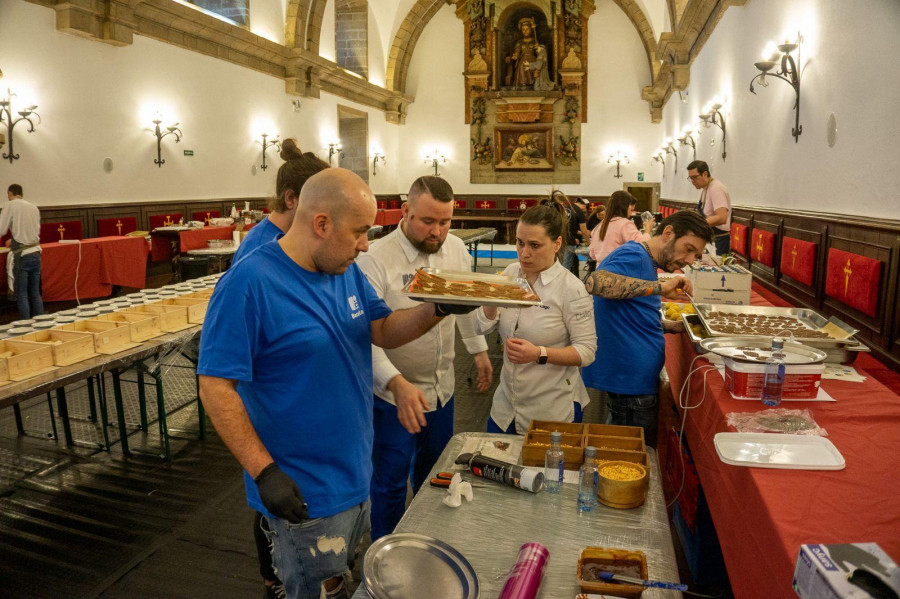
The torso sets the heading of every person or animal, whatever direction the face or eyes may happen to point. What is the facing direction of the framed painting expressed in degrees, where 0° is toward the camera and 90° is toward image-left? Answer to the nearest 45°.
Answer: approximately 0°

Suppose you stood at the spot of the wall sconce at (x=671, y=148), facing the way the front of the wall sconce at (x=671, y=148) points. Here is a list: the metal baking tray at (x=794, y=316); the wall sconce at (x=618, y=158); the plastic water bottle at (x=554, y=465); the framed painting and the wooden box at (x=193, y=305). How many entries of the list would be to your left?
3

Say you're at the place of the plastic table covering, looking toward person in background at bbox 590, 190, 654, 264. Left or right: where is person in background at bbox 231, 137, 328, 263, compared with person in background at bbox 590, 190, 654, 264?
left

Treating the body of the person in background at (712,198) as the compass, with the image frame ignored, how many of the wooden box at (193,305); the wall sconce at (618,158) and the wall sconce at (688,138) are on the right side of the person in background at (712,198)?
2

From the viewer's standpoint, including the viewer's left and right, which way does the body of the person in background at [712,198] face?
facing to the left of the viewer

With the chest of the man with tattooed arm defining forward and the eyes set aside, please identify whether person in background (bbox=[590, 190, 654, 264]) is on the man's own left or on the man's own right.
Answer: on the man's own left

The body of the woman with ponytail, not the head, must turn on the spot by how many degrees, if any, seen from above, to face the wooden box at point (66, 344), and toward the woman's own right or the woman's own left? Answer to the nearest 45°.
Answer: approximately 45° to the woman's own right

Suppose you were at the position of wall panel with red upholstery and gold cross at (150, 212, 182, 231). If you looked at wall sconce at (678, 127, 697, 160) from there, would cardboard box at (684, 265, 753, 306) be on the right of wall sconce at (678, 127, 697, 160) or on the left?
right

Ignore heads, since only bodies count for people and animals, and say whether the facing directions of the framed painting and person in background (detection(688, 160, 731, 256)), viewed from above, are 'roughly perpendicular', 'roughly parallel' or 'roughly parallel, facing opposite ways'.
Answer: roughly perpendicular

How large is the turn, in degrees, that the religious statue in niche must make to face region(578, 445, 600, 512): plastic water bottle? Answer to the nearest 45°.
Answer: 0° — it already faces it
